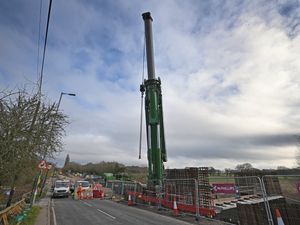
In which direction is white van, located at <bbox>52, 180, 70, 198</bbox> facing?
toward the camera

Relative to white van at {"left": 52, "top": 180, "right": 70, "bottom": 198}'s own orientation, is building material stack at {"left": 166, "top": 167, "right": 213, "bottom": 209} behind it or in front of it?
in front

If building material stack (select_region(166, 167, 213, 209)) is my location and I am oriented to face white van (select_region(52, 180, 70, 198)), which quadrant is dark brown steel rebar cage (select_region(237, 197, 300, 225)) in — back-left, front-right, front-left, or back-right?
back-left

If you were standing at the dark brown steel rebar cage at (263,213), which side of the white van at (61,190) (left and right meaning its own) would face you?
front
